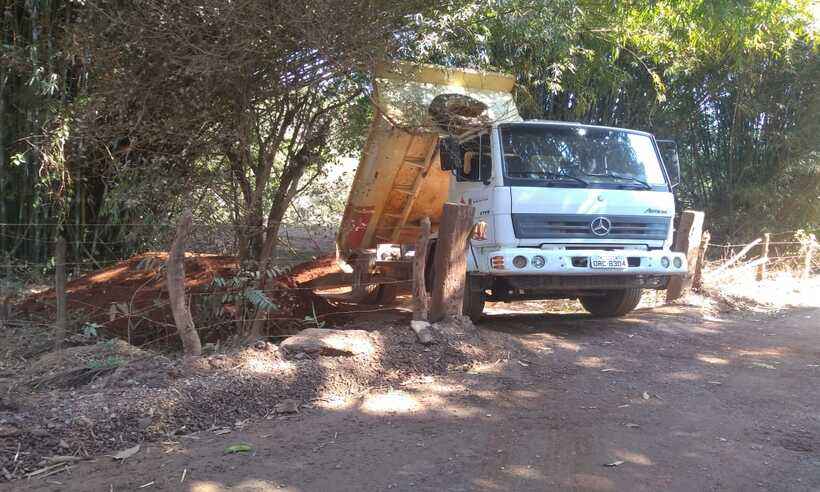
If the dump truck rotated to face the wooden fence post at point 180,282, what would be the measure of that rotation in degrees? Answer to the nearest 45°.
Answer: approximately 90° to its right

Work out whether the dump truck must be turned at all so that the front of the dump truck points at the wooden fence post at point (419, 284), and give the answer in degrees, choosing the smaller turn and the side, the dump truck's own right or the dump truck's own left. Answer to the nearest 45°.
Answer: approximately 90° to the dump truck's own right

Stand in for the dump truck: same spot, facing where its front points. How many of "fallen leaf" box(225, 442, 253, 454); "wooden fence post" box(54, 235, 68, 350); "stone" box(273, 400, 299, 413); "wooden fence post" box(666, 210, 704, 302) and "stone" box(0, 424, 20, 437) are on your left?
1

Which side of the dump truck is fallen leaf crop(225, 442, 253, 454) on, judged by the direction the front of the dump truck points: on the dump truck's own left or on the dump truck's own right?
on the dump truck's own right

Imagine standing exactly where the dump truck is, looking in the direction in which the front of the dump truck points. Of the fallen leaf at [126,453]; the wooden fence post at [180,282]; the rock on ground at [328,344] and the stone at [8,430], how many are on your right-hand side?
4

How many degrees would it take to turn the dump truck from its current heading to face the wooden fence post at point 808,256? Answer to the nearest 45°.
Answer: approximately 90° to its left

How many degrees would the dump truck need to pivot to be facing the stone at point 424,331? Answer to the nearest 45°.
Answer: approximately 90° to its right

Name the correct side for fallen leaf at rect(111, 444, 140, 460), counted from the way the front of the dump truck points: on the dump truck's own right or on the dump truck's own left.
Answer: on the dump truck's own right

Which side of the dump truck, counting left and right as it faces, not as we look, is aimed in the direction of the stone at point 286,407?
right

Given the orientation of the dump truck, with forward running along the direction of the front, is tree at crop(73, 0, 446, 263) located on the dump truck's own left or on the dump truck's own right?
on the dump truck's own right

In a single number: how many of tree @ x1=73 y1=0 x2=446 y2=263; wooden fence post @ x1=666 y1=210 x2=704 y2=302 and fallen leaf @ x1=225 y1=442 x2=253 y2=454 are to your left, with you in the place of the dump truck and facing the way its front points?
1

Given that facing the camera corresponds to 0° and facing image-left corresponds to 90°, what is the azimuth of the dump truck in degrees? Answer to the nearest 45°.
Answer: approximately 315°

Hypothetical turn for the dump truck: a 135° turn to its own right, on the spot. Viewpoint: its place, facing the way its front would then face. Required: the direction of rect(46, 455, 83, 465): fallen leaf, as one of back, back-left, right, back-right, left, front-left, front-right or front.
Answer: front-left

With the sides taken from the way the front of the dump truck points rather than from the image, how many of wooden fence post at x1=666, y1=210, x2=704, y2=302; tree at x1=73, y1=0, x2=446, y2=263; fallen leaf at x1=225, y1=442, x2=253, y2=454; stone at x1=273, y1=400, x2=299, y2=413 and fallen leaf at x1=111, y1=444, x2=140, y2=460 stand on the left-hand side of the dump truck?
1

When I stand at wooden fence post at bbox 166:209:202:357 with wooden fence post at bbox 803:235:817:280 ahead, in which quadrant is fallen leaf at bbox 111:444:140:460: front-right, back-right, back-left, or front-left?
back-right
